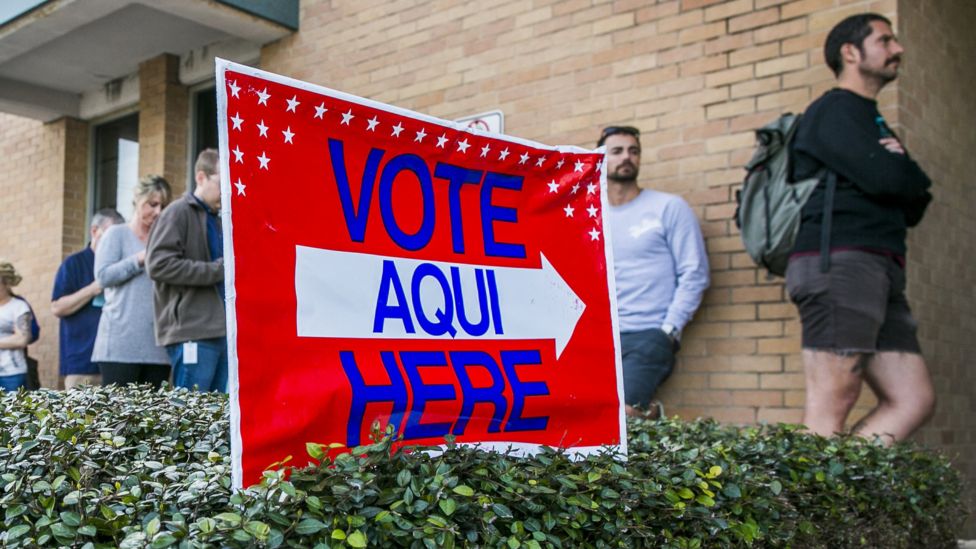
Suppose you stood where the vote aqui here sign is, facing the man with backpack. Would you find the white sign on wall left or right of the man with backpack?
left

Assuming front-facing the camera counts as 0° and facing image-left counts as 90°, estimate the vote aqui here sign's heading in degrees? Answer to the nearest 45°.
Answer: approximately 315°

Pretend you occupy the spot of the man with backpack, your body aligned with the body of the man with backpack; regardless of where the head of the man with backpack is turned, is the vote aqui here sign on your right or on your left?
on your right

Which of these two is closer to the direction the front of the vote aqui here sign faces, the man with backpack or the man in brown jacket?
the man with backpack

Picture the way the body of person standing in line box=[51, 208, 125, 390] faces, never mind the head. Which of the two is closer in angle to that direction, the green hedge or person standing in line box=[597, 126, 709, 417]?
the person standing in line

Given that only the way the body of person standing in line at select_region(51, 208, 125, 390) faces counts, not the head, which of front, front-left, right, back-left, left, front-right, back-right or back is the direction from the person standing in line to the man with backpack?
front-right

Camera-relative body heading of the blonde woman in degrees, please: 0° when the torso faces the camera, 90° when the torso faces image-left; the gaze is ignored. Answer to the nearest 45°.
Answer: approximately 315°

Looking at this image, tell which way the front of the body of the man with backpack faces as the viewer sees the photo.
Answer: to the viewer's right

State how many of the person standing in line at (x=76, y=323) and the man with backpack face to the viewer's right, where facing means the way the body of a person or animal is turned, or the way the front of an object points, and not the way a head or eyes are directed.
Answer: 2

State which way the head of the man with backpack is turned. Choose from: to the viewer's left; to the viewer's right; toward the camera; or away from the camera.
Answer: to the viewer's right
